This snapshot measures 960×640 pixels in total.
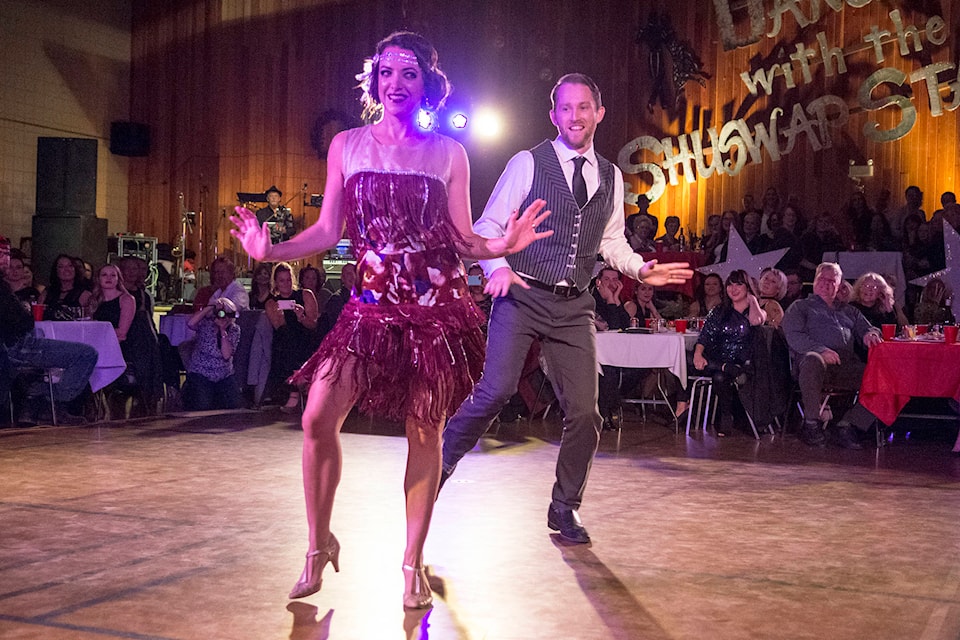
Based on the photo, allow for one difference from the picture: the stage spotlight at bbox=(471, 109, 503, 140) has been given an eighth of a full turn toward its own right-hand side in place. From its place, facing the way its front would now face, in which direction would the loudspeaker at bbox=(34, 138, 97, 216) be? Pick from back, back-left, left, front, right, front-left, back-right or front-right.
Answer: front

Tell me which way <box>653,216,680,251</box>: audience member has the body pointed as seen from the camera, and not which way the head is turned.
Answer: toward the camera

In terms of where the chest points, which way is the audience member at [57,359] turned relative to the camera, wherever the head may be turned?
to the viewer's right

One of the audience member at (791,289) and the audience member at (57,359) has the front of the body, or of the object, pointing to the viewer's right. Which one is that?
the audience member at (57,359)

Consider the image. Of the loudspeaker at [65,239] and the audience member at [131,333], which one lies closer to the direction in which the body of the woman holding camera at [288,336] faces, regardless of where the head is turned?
the audience member

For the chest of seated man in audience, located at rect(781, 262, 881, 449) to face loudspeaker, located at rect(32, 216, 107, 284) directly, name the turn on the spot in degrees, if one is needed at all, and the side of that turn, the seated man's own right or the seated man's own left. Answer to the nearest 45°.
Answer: approximately 90° to the seated man's own right

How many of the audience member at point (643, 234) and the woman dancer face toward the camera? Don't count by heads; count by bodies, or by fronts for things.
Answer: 2

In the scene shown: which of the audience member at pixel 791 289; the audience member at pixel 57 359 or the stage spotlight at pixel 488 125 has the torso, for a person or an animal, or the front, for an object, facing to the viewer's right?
the audience member at pixel 57 359

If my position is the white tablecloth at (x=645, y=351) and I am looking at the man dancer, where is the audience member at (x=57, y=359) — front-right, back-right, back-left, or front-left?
front-right

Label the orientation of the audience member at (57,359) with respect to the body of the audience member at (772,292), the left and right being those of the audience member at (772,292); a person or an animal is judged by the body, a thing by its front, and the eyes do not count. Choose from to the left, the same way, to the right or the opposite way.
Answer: to the left

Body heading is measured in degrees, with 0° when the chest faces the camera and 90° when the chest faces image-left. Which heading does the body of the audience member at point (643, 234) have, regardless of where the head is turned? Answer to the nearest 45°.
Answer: approximately 0°

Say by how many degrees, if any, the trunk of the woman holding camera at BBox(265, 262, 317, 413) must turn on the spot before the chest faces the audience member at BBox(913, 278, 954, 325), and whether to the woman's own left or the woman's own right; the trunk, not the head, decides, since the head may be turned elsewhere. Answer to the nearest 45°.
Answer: approximately 90° to the woman's own left

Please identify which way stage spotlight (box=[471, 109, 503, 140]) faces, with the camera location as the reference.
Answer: facing the viewer

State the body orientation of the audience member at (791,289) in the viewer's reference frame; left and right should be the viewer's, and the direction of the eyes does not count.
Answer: facing the viewer and to the left of the viewer

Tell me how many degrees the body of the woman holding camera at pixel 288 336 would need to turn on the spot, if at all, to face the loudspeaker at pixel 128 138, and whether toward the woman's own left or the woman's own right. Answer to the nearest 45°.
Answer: approximately 180°

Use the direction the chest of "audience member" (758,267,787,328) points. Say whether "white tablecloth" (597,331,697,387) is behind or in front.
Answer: in front

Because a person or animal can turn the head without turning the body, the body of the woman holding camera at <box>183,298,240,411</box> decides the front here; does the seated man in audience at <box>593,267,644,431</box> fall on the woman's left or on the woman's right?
on the woman's left

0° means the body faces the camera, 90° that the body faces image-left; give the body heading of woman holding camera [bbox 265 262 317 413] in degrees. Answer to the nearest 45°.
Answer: approximately 0°
